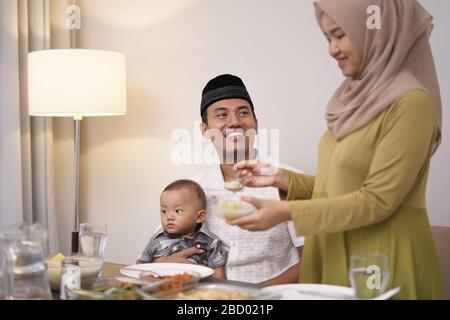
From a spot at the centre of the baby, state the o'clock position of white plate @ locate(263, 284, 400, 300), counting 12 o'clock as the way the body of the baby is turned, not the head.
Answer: The white plate is roughly at 10 o'clock from the baby.

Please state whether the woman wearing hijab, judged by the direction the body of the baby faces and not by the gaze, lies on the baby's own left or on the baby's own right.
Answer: on the baby's own left

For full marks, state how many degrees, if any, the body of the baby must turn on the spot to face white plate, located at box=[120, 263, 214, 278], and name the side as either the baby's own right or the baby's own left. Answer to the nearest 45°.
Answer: approximately 45° to the baby's own left

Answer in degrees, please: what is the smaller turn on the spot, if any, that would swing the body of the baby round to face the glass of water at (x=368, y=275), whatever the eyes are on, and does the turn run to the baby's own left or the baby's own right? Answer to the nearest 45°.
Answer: approximately 45° to the baby's own left

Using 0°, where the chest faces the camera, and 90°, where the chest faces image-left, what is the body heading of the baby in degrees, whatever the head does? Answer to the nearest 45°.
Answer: approximately 45°

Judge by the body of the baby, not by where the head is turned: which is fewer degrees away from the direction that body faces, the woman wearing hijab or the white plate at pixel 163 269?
the white plate

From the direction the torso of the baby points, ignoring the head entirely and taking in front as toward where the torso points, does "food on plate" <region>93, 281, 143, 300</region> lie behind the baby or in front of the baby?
in front

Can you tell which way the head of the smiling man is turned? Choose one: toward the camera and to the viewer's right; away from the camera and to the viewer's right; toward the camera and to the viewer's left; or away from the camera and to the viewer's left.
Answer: toward the camera and to the viewer's right

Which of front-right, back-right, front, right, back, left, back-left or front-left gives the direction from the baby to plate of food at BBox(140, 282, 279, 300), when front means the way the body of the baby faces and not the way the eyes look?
front-left

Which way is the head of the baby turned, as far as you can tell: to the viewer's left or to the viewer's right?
to the viewer's left
